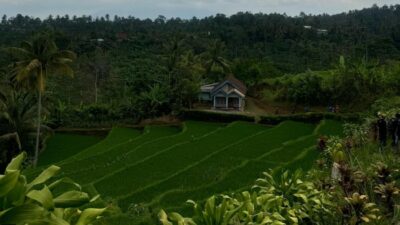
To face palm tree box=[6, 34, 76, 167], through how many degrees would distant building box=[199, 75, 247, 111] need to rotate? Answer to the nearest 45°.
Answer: approximately 45° to its right

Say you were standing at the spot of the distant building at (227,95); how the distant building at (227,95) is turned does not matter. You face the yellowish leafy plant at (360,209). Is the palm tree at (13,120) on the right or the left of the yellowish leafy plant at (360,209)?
right

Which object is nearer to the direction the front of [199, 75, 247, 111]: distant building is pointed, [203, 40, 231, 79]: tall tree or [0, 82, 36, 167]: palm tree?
the palm tree

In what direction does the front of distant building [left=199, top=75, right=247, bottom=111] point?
toward the camera

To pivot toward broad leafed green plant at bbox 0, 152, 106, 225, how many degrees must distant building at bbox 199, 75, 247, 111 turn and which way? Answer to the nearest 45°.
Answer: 0° — it already faces it

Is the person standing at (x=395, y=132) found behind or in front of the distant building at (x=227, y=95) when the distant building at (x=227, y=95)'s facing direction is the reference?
in front

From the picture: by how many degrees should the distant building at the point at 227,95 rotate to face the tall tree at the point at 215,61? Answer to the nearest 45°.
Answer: approximately 180°

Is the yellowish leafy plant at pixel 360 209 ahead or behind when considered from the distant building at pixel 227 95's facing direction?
ahead

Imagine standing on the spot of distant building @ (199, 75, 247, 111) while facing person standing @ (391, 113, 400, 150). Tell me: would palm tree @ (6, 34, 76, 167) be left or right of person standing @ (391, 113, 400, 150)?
right

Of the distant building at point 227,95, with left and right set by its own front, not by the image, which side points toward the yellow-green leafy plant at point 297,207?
front

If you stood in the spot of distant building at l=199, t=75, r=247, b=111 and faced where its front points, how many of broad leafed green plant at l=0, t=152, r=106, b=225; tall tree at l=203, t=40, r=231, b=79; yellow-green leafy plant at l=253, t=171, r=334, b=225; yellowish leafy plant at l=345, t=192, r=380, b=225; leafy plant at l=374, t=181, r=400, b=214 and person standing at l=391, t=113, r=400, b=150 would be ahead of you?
5

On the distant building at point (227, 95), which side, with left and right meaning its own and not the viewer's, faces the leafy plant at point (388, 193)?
front
